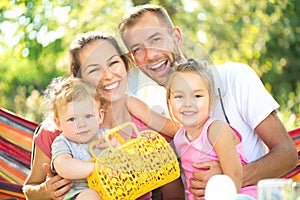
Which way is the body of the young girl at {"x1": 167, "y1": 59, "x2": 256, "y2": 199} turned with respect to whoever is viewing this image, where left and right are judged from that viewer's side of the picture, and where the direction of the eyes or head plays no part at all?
facing the viewer and to the left of the viewer

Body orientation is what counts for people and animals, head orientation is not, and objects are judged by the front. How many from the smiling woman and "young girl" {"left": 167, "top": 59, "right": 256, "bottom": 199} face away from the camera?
0

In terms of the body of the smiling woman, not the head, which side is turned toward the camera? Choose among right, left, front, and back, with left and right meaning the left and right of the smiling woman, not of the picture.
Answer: front

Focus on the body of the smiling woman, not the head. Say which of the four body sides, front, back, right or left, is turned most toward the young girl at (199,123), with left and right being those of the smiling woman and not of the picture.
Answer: left
